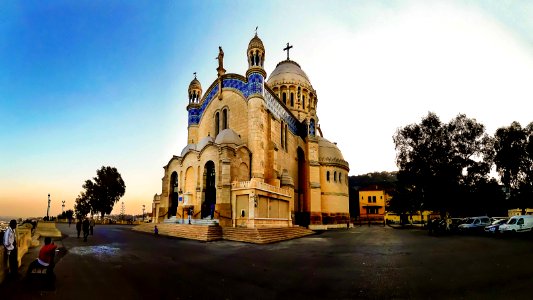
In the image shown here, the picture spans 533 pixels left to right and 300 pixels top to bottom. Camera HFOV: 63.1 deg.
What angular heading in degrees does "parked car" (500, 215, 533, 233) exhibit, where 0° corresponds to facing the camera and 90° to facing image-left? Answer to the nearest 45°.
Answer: approximately 45°

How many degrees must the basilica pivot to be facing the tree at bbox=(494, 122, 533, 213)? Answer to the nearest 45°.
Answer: approximately 135° to its left

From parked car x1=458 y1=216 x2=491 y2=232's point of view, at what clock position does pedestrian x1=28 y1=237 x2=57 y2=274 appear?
The pedestrian is roughly at 11 o'clock from the parked car.

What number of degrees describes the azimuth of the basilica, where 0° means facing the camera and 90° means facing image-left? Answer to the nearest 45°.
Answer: approximately 45°

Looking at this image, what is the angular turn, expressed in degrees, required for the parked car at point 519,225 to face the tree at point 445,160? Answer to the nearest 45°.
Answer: approximately 90° to its right

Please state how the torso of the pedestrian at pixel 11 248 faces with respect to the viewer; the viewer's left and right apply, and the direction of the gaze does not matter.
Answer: facing to the right of the viewer
